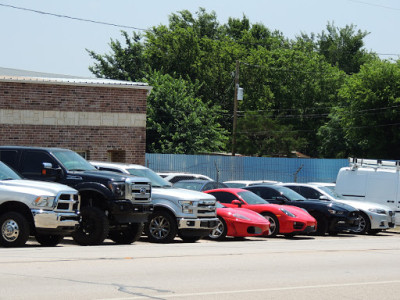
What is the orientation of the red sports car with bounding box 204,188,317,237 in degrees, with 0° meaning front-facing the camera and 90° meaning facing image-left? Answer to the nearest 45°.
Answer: approximately 315°

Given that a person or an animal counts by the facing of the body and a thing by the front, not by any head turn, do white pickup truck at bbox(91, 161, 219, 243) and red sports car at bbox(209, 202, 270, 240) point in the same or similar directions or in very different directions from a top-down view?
same or similar directions

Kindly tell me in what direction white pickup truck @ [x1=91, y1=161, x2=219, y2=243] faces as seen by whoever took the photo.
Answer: facing the viewer and to the right of the viewer

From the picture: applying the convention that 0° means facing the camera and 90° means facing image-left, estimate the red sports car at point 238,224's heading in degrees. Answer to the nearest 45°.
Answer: approximately 315°

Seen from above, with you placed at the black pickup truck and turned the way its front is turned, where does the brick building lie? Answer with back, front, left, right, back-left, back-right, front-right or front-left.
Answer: back-left

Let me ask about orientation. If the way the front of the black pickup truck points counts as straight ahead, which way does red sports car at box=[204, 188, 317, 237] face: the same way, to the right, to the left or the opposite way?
the same way

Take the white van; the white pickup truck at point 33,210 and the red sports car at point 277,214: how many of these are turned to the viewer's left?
0

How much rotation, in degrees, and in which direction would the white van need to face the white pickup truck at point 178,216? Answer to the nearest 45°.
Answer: approximately 135° to its right

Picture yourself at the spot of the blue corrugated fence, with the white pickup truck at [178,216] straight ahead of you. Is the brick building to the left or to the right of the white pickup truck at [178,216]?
right

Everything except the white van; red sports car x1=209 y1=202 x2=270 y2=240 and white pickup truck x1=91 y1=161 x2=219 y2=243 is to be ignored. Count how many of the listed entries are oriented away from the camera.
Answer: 0

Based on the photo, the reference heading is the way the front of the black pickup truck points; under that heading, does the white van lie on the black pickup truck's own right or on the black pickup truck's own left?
on the black pickup truck's own left

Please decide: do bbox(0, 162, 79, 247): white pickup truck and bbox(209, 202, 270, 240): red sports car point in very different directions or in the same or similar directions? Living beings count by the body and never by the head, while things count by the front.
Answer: same or similar directions

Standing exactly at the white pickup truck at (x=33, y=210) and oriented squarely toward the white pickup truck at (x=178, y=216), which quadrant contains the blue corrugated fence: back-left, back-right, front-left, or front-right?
front-left

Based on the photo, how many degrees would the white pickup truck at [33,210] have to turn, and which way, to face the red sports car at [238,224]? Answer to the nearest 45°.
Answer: approximately 90° to its left

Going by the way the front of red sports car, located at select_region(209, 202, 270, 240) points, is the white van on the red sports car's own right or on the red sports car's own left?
on the red sports car's own left

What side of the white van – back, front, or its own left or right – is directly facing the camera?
right

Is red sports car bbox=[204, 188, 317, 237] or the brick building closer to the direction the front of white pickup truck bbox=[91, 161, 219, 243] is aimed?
the red sports car

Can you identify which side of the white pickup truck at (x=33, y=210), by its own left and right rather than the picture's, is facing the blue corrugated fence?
left
